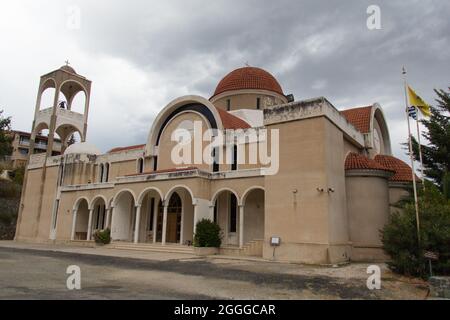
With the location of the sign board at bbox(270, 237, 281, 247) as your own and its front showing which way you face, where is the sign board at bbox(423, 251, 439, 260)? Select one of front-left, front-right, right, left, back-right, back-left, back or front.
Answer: front-left

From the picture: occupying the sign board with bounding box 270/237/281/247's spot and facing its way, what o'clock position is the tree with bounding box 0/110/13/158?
The tree is roughly at 4 o'clock from the sign board.

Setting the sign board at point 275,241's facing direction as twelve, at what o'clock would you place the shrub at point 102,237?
The shrub is roughly at 4 o'clock from the sign board.

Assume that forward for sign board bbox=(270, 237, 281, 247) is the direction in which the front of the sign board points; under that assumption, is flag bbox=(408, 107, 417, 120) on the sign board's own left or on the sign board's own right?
on the sign board's own left

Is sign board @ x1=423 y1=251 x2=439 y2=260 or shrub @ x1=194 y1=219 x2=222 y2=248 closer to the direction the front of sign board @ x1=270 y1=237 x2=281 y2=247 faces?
the sign board

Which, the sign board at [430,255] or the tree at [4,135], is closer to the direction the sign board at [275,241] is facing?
the sign board

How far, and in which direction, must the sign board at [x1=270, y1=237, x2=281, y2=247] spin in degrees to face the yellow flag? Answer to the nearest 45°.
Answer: approximately 45° to its left

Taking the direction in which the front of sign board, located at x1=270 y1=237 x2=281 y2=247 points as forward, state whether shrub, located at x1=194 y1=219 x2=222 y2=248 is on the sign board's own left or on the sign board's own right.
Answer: on the sign board's own right

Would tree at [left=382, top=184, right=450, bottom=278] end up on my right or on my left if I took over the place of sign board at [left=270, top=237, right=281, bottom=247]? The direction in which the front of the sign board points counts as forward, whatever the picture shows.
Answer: on my left

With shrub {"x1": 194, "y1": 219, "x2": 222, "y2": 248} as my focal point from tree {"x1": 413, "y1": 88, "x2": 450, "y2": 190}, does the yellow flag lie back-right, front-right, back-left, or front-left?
front-left

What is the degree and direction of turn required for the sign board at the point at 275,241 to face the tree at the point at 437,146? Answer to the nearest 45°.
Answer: approximately 135° to its left

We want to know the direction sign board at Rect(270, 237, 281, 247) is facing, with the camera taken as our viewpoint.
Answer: facing the viewer
